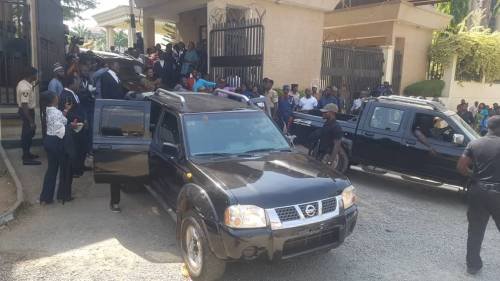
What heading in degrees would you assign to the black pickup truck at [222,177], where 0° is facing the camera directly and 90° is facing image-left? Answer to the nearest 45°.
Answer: approximately 315°

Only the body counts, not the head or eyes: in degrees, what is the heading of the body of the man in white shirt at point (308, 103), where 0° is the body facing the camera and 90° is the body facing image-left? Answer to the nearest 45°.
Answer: approximately 0°

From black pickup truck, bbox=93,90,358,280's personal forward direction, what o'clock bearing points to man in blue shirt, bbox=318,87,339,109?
The man in blue shirt is roughly at 8 o'clock from the black pickup truck.

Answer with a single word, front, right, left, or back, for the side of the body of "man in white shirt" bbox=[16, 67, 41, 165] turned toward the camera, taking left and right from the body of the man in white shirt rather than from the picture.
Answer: right

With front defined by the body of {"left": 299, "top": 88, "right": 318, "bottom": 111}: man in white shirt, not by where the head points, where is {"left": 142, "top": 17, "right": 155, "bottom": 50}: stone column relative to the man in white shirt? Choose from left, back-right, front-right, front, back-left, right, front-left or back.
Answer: back-right

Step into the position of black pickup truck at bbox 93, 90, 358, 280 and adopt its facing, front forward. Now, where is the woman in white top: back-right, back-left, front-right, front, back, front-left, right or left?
back

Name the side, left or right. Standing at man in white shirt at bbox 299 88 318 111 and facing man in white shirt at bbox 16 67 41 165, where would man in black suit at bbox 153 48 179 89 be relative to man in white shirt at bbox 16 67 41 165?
right

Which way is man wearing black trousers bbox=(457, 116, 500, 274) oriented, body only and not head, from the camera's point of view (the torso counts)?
away from the camera

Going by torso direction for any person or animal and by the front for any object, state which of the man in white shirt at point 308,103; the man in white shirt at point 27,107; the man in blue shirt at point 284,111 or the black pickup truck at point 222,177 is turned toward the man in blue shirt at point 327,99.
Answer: the man in white shirt at point 27,107

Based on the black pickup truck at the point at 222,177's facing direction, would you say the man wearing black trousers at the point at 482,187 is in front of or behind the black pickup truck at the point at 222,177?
in front

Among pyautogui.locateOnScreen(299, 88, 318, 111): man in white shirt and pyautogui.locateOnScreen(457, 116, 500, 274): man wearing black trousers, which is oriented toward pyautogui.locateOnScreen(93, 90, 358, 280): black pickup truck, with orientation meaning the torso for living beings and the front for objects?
the man in white shirt

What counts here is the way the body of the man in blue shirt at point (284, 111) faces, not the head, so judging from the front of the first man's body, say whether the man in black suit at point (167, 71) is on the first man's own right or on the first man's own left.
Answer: on the first man's own right

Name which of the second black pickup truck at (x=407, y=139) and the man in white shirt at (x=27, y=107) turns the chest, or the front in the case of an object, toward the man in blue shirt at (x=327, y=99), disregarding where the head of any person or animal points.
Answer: the man in white shirt

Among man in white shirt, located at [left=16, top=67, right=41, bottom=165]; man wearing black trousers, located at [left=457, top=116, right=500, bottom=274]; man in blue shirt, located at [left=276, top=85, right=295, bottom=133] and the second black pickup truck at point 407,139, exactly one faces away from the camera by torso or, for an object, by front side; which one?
the man wearing black trousers

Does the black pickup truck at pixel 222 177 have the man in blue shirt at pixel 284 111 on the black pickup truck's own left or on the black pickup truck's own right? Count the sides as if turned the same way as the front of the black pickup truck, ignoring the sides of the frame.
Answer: on the black pickup truck's own left

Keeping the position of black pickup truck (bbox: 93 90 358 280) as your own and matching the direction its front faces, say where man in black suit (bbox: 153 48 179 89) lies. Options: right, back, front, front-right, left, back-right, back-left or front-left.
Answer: back-left
